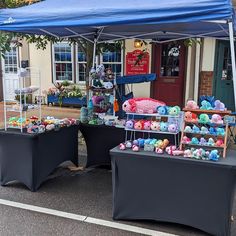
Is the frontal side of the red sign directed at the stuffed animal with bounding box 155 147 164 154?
yes

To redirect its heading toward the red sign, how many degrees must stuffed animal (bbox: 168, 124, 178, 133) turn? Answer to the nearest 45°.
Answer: approximately 180°

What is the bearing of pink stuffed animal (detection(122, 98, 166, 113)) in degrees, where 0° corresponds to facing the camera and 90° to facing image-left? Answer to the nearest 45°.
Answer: approximately 90°

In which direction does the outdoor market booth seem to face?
toward the camera

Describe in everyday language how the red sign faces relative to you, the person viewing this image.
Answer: facing the viewer

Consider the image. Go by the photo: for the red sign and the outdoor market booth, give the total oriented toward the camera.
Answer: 2

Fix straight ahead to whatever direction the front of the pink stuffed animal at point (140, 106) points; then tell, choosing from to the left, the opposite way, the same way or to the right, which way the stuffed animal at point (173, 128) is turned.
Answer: to the left
